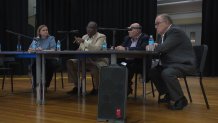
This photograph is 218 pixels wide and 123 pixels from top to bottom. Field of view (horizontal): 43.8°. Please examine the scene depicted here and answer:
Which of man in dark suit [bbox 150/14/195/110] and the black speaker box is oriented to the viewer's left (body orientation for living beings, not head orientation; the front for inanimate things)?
the man in dark suit

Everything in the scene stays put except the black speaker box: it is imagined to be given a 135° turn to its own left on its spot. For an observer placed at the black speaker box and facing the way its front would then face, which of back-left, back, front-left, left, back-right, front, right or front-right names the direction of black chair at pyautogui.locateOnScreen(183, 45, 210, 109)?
front

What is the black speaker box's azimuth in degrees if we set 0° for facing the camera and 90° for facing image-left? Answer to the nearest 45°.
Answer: approximately 0°

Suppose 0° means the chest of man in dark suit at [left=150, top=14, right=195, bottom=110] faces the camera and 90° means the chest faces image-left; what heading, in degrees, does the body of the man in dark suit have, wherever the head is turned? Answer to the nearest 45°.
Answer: approximately 90°

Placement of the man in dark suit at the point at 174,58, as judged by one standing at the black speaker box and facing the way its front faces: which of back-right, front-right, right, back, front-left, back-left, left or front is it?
back-left

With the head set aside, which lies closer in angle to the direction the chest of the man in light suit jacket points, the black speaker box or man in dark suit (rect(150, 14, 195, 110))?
the black speaker box

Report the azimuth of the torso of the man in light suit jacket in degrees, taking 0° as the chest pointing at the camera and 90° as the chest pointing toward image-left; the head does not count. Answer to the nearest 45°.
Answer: approximately 45°

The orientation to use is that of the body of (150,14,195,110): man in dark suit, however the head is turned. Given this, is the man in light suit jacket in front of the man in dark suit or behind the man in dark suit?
in front
